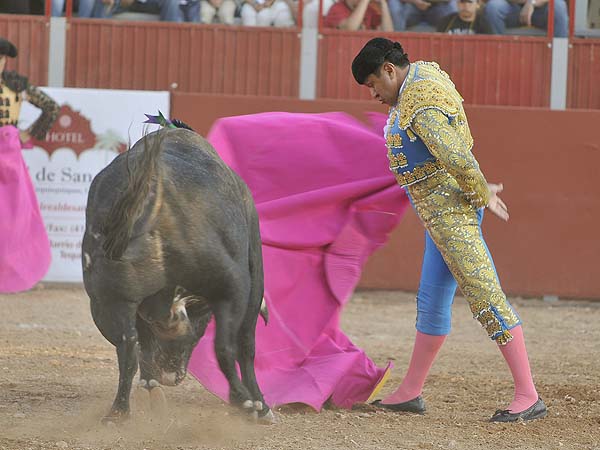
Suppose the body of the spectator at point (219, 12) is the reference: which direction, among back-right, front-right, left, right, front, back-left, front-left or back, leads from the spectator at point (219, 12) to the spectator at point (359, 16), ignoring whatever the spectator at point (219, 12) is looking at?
left

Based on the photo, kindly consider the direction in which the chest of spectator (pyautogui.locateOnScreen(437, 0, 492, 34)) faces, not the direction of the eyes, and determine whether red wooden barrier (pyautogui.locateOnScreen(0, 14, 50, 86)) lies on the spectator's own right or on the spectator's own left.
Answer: on the spectator's own right

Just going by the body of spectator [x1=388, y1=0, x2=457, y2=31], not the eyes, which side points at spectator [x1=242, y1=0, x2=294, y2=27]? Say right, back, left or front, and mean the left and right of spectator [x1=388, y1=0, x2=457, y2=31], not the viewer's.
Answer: right

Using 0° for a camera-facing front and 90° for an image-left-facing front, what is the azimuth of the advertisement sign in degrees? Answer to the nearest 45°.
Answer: approximately 0°

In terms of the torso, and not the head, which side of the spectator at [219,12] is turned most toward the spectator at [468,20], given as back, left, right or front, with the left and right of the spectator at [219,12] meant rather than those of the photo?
left

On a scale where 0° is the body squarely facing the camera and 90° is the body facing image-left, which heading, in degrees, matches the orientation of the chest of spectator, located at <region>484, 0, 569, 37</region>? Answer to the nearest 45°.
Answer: approximately 0°
